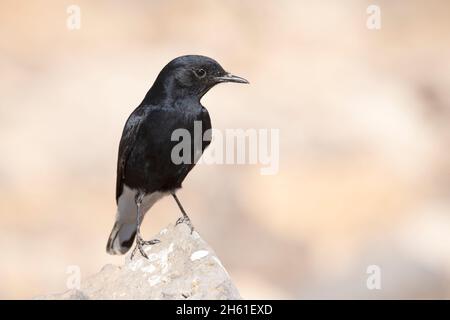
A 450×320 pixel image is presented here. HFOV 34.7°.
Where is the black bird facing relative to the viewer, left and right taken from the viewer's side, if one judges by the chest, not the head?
facing the viewer and to the right of the viewer
